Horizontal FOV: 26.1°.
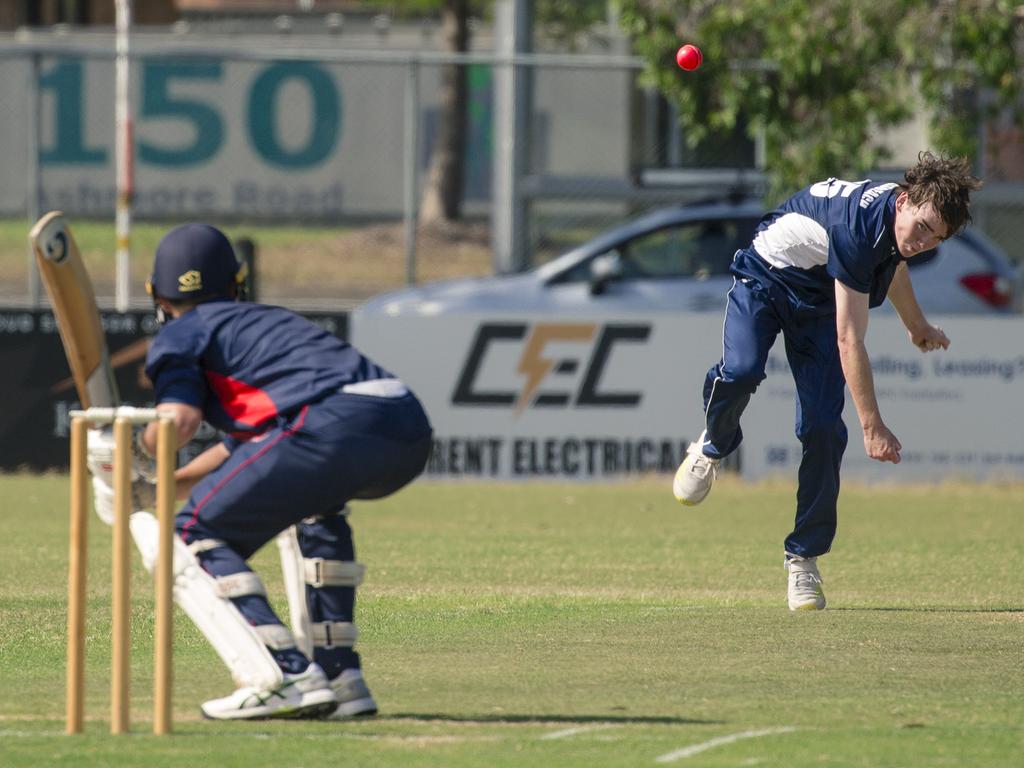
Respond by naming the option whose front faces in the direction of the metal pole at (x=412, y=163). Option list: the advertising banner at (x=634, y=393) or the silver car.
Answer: the silver car

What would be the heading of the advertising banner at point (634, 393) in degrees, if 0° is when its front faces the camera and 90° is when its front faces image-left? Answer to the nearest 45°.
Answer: approximately 0°

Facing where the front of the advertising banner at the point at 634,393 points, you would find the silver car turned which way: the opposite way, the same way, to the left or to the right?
to the right

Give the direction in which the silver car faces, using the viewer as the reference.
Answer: facing to the left of the viewer

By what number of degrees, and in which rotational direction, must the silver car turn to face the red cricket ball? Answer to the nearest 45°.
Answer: approximately 90° to its left

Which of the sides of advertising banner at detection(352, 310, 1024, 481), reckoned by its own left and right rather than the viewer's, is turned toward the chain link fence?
back

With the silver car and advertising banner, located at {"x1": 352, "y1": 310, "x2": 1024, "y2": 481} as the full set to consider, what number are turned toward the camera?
1
